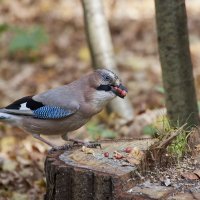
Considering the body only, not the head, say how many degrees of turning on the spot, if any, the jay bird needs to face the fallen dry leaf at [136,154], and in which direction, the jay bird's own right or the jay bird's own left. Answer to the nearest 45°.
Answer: approximately 45° to the jay bird's own right

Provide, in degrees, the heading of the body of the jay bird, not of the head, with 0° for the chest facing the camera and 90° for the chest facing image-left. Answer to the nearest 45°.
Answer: approximately 270°

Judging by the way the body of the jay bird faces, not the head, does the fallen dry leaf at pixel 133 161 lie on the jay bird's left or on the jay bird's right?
on the jay bird's right

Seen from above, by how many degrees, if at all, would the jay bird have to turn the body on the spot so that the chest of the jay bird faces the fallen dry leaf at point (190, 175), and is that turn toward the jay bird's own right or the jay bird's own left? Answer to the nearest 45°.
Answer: approximately 45° to the jay bird's own right
